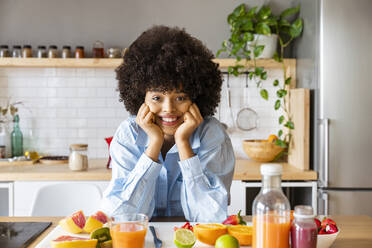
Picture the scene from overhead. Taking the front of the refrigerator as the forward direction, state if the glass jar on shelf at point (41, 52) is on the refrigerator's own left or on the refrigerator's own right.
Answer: on the refrigerator's own right

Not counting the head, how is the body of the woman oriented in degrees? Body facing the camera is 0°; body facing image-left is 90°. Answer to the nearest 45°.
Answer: approximately 0°

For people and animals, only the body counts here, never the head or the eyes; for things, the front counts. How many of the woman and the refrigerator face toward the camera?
2

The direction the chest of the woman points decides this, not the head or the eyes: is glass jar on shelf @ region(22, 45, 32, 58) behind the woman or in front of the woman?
behind

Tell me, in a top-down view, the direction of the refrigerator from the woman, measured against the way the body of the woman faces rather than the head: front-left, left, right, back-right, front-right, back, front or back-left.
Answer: back-left

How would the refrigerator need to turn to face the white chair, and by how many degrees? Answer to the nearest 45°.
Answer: approximately 45° to its right

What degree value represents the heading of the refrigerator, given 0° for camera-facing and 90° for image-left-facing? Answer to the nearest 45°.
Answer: approximately 0°

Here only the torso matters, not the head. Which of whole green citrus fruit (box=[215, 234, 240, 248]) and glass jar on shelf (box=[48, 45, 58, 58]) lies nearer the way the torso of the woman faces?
the whole green citrus fruit

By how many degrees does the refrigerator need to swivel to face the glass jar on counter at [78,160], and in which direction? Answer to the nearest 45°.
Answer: approximately 90° to its right

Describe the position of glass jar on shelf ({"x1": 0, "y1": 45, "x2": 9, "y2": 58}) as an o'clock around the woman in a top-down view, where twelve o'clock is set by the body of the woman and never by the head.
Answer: The glass jar on shelf is roughly at 5 o'clock from the woman.

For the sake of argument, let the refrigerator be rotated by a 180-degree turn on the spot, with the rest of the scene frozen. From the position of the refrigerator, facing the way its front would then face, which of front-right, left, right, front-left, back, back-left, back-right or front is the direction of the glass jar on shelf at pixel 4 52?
left

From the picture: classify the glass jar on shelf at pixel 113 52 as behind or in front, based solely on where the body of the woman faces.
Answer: behind

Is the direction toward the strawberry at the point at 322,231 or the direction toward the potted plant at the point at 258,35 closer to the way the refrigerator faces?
the strawberry

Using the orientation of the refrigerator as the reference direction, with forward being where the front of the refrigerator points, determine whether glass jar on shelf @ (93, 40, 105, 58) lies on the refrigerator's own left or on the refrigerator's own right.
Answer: on the refrigerator's own right

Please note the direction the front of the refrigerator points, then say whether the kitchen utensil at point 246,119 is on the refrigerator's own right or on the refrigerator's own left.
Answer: on the refrigerator's own right
